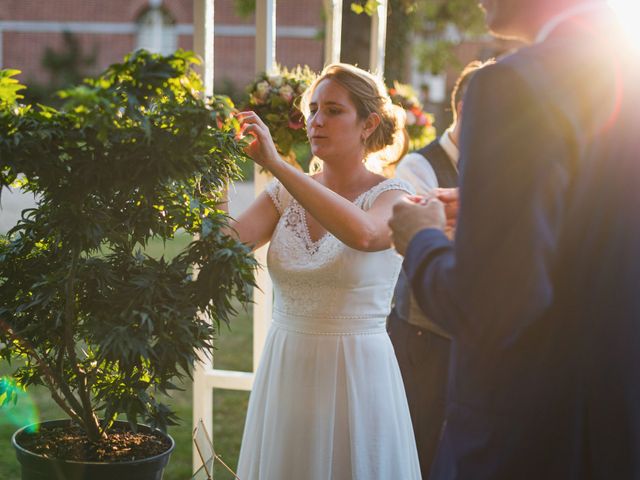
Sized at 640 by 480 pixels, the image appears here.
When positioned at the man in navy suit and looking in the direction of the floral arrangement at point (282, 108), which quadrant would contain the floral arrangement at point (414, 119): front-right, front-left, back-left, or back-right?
front-right

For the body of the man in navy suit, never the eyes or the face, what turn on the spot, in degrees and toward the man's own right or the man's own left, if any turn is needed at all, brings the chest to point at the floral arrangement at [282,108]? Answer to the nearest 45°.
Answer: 0° — they already face it

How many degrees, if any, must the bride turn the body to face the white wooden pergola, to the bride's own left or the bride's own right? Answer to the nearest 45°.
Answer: approximately 135° to the bride's own right

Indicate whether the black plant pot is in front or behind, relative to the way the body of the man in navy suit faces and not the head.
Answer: in front

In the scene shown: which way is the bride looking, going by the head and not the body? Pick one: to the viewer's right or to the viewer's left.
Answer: to the viewer's left

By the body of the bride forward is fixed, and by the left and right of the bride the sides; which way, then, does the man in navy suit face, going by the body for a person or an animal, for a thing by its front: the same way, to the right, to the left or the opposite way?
to the right

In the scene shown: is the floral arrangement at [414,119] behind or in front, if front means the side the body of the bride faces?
behind

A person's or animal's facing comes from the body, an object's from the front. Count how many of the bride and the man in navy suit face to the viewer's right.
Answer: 0

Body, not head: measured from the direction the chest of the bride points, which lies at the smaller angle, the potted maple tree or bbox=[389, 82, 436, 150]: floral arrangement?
the potted maple tree

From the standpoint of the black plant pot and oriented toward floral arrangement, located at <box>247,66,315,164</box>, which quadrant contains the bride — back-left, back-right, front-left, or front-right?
front-right

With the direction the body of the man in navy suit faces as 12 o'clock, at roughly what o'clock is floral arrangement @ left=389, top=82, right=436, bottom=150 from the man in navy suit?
The floral arrangement is roughly at 1 o'clock from the man in navy suit.

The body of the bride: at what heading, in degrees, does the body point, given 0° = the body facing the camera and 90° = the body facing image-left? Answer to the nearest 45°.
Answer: approximately 45°

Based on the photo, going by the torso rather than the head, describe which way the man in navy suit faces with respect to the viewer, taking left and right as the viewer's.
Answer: facing away from the viewer and to the left of the viewer
